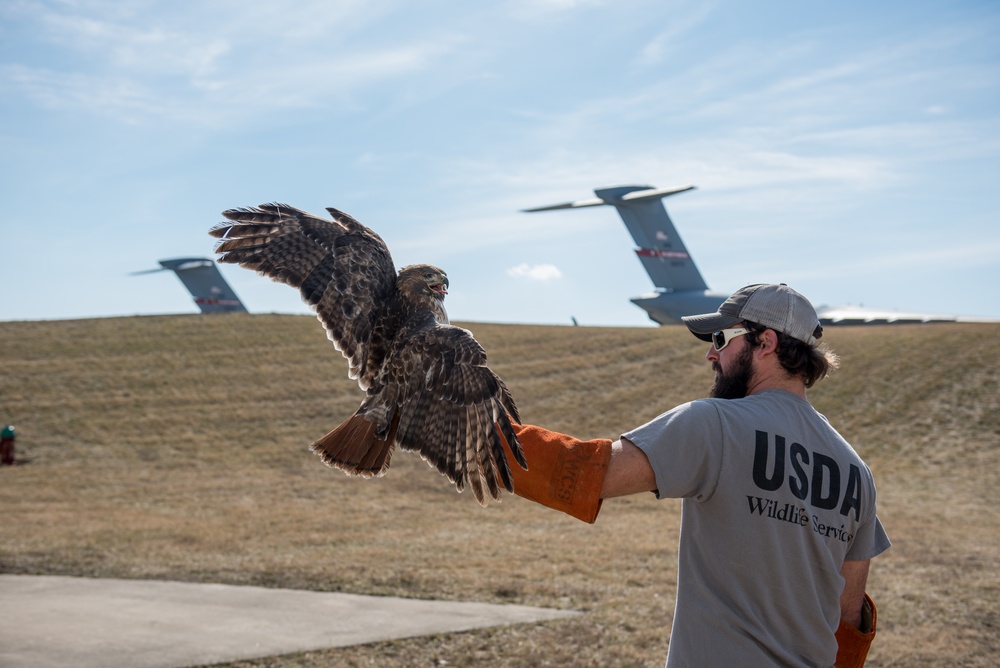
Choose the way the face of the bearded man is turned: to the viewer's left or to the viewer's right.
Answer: to the viewer's left

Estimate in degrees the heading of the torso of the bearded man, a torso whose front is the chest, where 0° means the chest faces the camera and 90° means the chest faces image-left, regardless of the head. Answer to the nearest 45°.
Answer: approximately 135°

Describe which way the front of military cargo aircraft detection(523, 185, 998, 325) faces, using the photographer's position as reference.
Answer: facing away from the viewer and to the right of the viewer

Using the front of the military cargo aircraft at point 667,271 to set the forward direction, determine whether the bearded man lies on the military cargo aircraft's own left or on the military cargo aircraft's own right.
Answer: on the military cargo aircraft's own right

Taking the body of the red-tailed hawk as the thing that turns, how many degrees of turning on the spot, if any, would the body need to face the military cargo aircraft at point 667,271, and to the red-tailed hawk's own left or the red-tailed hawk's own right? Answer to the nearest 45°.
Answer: approximately 45° to the red-tailed hawk's own left
